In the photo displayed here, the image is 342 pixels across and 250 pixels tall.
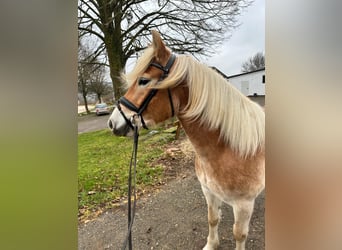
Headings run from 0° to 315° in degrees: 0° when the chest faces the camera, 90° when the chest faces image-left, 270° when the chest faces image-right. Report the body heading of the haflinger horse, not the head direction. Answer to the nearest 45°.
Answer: approximately 45°
